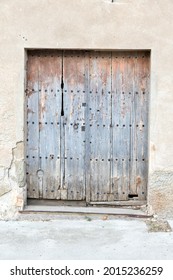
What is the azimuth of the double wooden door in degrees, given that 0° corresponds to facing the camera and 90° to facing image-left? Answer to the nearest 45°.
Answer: approximately 0°
